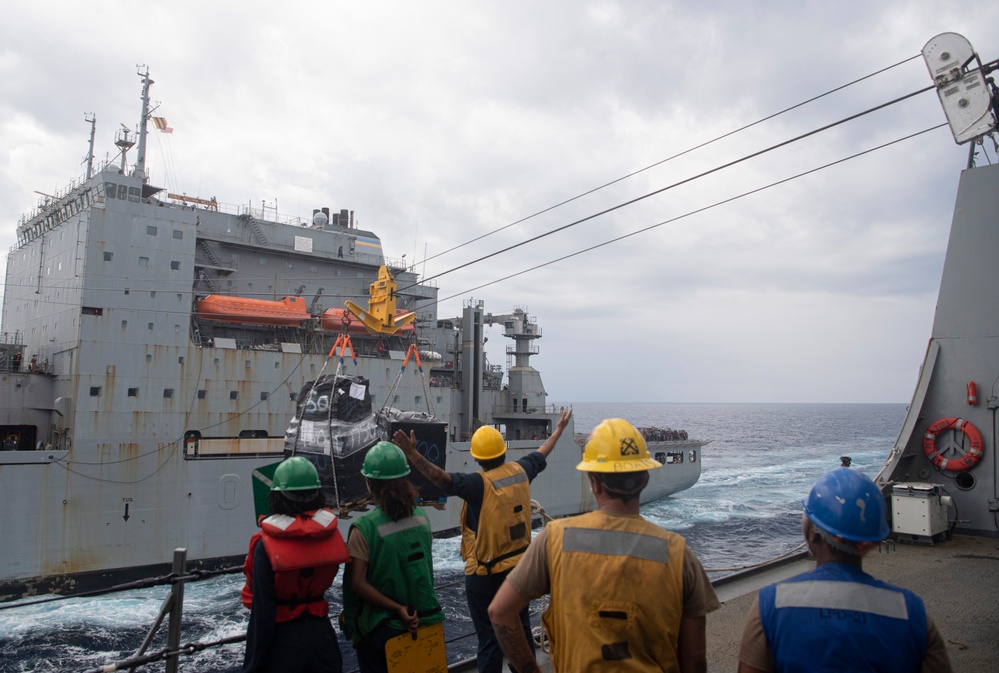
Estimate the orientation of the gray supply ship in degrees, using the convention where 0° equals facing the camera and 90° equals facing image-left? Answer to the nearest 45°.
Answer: approximately 45°

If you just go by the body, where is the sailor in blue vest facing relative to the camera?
away from the camera

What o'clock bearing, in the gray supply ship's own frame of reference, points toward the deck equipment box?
The deck equipment box is roughly at 9 o'clock from the gray supply ship.

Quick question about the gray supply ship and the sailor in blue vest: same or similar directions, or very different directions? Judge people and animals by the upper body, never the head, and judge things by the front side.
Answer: very different directions

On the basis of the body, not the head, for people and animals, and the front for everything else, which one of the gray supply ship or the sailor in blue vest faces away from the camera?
the sailor in blue vest

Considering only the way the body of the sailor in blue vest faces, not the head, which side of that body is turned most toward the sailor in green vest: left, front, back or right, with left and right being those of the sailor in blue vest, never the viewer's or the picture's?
left

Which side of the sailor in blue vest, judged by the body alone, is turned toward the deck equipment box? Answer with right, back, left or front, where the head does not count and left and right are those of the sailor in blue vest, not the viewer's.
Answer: front

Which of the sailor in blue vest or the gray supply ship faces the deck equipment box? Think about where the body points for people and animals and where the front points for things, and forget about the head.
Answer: the sailor in blue vest

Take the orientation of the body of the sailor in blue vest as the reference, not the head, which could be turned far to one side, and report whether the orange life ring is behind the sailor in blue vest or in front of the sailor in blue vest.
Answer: in front

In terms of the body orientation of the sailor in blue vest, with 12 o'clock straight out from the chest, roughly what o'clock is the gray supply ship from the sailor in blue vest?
The gray supply ship is roughly at 10 o'clock from the sailor in blue vest.
